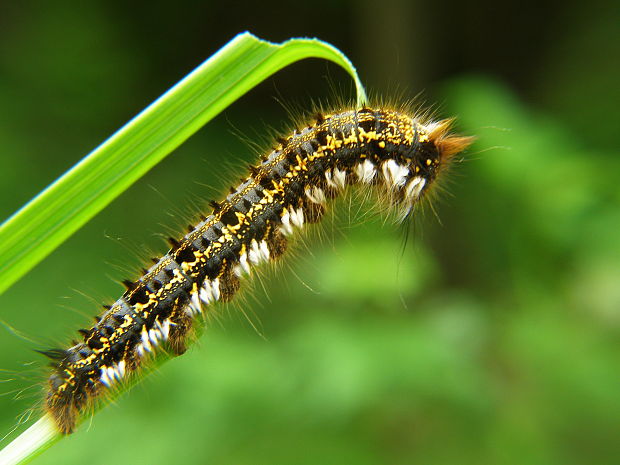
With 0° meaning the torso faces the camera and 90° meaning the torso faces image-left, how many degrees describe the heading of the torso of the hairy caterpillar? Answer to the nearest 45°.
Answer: approximately 270°
